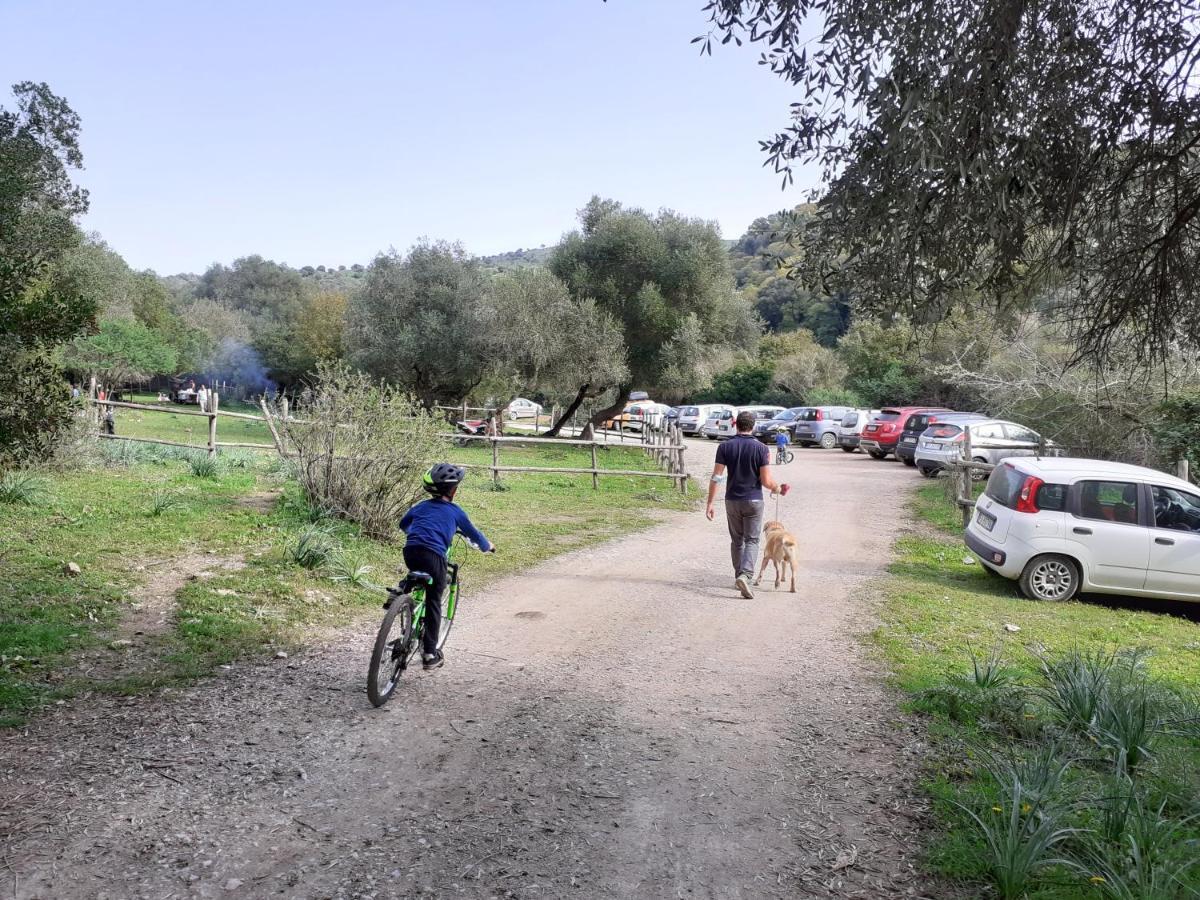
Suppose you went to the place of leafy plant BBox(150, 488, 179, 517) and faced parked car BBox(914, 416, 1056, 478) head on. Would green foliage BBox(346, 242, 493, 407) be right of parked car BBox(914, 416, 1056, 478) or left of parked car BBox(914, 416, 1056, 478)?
left

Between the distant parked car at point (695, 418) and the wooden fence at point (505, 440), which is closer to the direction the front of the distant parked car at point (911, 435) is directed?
the distant parked car

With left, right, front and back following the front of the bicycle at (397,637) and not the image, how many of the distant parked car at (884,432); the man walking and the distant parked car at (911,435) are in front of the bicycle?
3

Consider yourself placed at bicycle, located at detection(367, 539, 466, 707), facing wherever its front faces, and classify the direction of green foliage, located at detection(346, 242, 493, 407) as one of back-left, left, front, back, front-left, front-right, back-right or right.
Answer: front-left

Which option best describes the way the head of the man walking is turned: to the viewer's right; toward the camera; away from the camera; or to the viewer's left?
away from the camera

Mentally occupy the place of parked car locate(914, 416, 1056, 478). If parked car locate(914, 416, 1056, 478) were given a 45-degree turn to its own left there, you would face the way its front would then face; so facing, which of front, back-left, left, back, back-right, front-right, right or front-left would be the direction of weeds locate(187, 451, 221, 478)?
back-left

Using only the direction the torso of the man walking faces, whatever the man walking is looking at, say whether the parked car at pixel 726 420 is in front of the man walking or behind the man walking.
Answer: in front

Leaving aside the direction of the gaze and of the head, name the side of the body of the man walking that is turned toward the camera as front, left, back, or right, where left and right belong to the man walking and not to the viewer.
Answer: back
